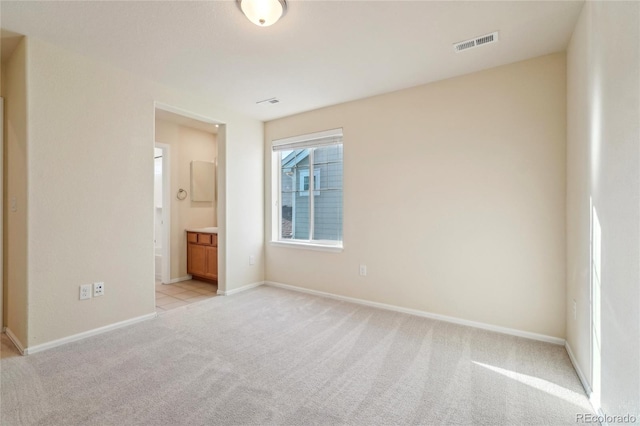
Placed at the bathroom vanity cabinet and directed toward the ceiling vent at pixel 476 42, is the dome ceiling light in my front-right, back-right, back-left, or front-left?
front-right

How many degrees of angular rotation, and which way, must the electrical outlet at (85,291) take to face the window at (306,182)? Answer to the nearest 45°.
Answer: approximately 90° to its left

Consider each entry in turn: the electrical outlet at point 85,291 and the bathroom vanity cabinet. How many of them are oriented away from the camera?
0

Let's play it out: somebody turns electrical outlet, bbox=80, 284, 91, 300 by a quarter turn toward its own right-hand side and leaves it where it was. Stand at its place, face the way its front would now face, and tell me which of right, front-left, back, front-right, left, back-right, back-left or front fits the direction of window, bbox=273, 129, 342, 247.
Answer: back

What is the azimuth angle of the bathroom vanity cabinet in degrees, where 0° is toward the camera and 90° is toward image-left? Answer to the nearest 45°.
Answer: approximately 45°

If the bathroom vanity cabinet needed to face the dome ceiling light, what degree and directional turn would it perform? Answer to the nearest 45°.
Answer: approximately 45° to its left

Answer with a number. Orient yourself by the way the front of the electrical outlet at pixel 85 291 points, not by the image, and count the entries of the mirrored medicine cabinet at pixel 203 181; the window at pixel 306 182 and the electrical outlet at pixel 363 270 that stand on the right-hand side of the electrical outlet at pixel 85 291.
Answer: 0

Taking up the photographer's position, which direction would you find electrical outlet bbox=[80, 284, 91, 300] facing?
facing the viewer

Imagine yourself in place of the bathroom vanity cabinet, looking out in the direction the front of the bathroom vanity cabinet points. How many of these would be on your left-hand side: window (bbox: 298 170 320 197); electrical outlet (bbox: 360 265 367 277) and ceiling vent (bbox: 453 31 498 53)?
3

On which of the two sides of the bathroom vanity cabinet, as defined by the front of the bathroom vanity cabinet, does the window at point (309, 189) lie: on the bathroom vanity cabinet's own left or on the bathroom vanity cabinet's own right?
on the bathroom vanity cabinet's own left

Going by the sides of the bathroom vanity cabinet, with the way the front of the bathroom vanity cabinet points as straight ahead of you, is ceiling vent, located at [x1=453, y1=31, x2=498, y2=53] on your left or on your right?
on your left

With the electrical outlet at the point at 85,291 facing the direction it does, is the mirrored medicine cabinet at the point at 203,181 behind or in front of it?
behind
